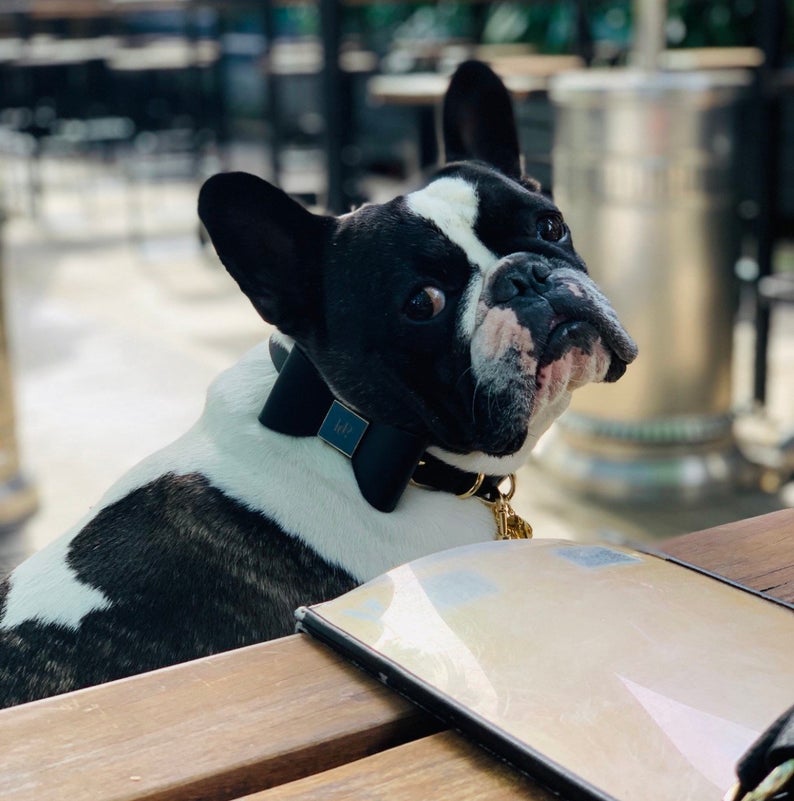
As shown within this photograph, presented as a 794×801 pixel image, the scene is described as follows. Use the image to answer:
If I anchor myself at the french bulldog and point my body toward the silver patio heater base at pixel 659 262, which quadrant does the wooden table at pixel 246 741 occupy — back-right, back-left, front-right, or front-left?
back-right

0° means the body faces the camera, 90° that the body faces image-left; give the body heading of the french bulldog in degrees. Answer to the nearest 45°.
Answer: approximately 270°

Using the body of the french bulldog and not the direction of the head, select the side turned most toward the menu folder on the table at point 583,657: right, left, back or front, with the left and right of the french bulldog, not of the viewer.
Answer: right

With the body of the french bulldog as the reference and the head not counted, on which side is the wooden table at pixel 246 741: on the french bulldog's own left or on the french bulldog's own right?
on the french bulldog's own right
